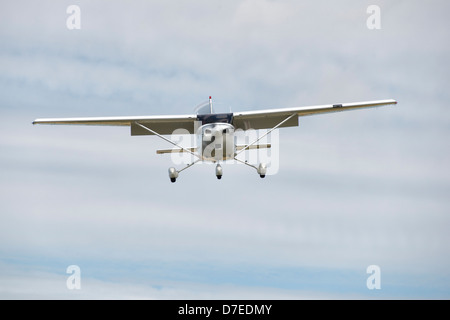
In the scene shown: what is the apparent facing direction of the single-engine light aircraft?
toward the camera
